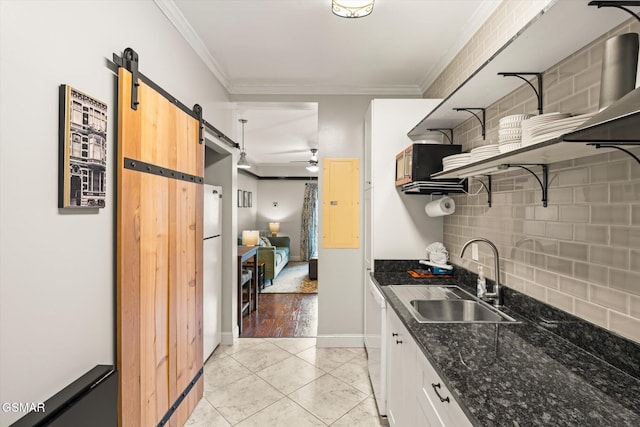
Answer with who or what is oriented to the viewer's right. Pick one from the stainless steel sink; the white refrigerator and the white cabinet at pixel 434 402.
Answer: the white refrigerator

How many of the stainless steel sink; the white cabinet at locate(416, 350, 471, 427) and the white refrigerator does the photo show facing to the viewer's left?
2

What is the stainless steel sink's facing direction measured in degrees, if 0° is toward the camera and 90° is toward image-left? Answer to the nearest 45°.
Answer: approximately 90°

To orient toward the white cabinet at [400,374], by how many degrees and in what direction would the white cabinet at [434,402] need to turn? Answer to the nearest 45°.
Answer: approximately 90° to its right

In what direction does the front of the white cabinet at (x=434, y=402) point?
to the viewer's left

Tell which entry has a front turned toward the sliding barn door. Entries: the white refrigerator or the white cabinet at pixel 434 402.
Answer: the white cabinet

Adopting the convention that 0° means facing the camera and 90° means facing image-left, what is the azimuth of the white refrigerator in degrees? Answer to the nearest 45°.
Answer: approximately 270°

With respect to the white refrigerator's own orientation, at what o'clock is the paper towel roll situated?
The paper towel roll is roughly at 1 o'clock from the white refrigerator.

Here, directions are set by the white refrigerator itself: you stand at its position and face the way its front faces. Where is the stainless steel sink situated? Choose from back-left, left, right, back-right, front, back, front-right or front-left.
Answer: front-right

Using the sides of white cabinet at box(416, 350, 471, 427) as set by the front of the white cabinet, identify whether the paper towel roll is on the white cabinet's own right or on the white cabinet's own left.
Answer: on the white cabinet's own right

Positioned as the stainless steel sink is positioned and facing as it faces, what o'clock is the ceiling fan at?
The ceiling fan is roughly at 2 o'clock from the stainless steel sink.

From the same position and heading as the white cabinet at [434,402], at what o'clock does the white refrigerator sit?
The white refrigerator is roughly at 1 o'clock from the white cabinet.

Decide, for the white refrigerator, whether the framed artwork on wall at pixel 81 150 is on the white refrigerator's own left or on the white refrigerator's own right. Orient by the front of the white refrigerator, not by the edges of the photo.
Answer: on the white refrigerator's own right

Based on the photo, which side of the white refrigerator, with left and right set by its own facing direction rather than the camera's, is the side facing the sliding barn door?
right
